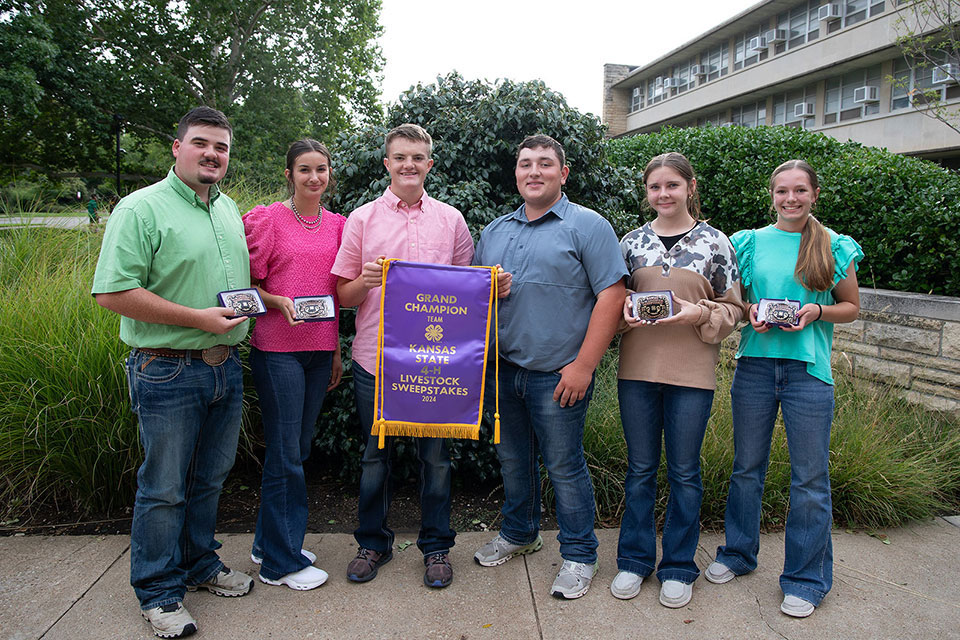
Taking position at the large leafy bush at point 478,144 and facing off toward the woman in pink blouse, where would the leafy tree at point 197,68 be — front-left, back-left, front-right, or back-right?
back-right

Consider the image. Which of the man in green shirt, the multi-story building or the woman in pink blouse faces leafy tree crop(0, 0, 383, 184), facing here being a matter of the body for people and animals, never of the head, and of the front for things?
the multi-story building

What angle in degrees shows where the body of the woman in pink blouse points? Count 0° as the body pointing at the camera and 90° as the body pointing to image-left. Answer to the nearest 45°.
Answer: approximately 315°

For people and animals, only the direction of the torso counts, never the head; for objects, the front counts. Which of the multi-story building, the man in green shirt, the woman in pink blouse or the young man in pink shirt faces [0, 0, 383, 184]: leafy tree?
the multi-story building

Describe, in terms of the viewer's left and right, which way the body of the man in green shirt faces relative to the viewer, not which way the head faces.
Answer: facing the viewer and to the right of the viewer

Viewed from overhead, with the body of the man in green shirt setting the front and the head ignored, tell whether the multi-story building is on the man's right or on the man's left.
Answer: on the man's left

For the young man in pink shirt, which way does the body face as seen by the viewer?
toward the camera

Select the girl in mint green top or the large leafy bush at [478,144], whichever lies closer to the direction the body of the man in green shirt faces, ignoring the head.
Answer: the girl in mint green top

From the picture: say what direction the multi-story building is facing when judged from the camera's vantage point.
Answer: facing the viewer and to the left of the viewer
